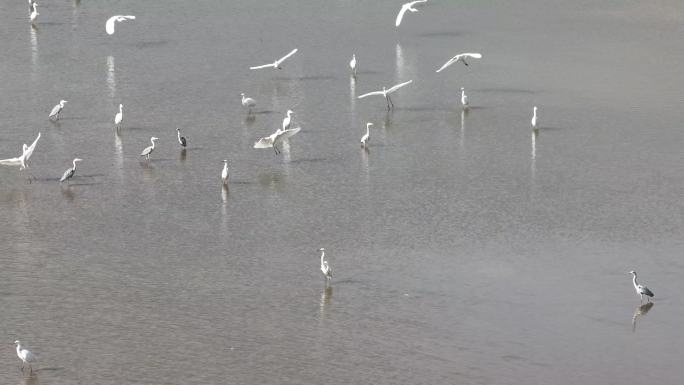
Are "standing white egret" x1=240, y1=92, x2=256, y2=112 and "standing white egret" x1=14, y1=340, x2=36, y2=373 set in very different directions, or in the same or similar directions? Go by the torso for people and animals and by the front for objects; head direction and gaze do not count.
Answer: same or similar directions

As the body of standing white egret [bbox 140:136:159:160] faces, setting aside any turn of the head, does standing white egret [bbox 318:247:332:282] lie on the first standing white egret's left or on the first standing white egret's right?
on the first standing white egret's right

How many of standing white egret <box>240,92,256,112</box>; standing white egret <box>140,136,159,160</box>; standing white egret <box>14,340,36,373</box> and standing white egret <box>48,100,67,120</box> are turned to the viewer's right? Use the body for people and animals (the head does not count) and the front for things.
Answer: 2

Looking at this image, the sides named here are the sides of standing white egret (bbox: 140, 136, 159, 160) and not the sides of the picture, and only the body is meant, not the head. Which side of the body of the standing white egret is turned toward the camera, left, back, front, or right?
right

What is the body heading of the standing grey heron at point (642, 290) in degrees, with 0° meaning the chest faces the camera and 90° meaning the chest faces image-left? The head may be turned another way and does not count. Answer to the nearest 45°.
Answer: approximately 90°

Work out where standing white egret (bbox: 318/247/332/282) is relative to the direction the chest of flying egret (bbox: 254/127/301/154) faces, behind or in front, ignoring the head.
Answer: behind

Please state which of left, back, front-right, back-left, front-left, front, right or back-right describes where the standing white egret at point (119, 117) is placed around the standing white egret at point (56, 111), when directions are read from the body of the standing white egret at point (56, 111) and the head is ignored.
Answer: front-right

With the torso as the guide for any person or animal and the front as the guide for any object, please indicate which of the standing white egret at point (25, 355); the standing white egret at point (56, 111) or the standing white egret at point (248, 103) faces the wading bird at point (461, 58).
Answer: the standing white egret at point (56, 111)

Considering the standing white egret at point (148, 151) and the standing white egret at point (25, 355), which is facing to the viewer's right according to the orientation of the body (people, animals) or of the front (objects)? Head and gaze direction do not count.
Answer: the standing white egret at point (148, 151)
